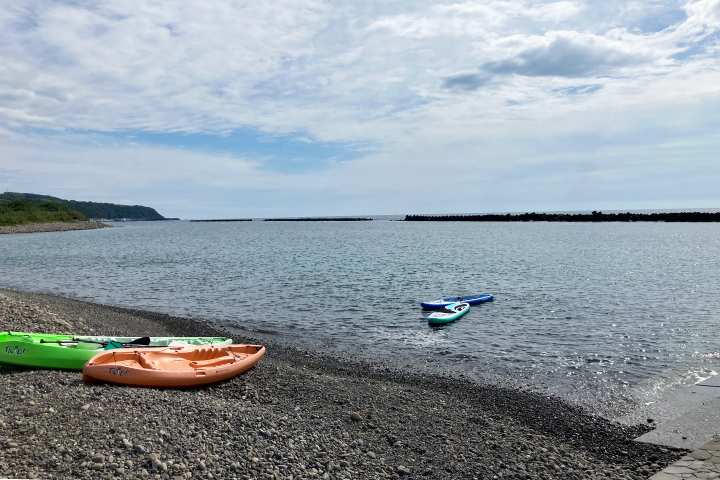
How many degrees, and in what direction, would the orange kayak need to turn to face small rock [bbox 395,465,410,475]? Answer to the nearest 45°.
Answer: approximately 45° to its right

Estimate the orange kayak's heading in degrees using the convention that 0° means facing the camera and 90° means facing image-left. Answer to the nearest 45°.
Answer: approximately 270°

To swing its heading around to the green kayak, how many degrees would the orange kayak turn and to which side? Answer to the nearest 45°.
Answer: approximately 180°

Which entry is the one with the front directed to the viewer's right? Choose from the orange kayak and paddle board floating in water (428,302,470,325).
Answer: the orange kayak

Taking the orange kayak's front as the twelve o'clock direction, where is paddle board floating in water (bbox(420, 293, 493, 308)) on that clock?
The paddle board floating in water is roughly at 11 o'clock from the orange kayak.

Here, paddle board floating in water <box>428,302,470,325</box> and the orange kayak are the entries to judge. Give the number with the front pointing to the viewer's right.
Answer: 1
